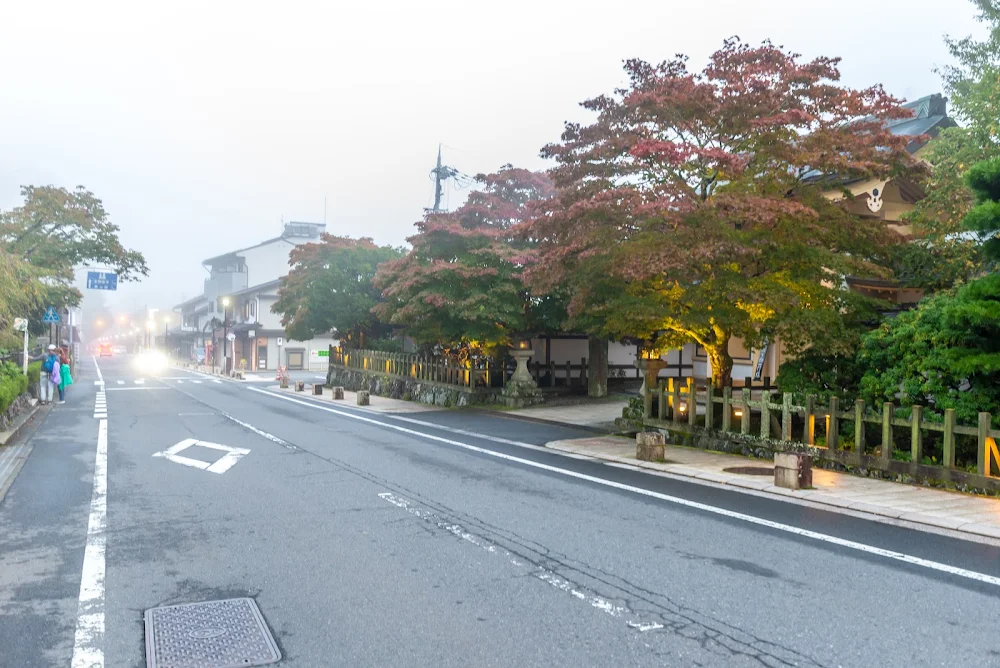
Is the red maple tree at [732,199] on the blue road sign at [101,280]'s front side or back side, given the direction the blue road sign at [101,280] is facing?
on the front side

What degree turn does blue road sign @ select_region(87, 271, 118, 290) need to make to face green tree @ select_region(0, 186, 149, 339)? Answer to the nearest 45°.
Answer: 0° — it already faces it

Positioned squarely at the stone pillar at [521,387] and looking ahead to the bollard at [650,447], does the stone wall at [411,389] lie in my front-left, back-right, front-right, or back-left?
back-right

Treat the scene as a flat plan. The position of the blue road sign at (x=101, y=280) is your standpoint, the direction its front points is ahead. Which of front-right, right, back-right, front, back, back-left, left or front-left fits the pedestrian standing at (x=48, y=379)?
front

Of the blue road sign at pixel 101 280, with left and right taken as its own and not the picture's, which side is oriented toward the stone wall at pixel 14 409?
front

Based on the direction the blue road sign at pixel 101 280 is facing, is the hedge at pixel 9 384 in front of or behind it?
in front

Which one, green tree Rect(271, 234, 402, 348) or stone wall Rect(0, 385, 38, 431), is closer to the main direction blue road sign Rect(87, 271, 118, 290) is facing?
the stone wall

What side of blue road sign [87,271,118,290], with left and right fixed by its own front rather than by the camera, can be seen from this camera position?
front

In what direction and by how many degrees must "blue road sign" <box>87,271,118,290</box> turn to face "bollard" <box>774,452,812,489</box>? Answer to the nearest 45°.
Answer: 0° — it already faces it

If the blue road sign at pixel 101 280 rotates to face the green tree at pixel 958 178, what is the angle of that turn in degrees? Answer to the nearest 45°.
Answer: approximately 45° to its left

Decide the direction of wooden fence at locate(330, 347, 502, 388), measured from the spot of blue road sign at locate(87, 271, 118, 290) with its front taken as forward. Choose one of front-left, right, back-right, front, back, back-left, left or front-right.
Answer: front-left

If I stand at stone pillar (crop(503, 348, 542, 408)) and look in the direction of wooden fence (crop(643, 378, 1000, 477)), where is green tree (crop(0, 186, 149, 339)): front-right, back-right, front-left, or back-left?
back-right

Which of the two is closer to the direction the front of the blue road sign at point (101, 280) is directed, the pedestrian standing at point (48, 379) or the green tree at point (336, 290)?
the pedestrian standing

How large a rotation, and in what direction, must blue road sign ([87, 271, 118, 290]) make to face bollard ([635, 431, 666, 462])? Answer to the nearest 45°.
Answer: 0° — it already faces it

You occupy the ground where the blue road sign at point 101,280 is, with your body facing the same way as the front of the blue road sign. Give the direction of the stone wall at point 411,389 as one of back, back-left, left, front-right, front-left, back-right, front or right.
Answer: front-left
